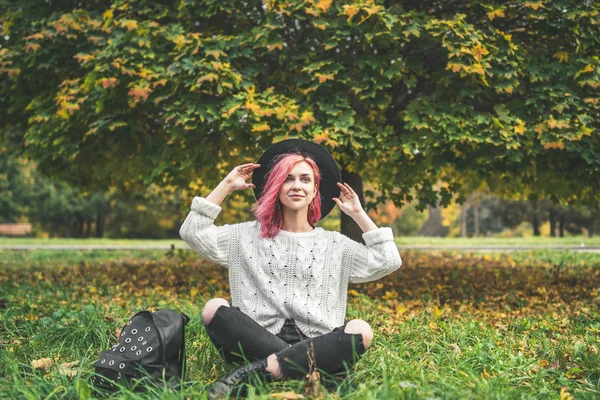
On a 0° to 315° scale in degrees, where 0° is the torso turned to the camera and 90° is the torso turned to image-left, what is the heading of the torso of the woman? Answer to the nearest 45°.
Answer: approximately 0°

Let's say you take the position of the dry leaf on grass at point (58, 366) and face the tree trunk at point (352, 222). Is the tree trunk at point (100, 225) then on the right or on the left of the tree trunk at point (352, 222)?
left

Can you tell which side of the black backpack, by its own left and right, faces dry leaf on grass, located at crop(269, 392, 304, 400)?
left

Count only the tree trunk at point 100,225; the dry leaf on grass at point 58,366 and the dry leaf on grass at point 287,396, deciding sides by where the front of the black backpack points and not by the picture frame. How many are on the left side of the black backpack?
1

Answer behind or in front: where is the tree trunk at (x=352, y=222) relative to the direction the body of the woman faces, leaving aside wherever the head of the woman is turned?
behind

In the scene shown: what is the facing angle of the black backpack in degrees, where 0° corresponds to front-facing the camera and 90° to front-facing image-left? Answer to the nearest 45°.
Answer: approximately 45°

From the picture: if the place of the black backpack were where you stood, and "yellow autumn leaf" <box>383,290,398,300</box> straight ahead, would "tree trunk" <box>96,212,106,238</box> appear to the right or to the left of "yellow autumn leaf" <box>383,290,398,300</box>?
left

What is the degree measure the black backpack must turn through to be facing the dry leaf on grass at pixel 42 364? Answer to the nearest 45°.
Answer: approximately 90° to its right
